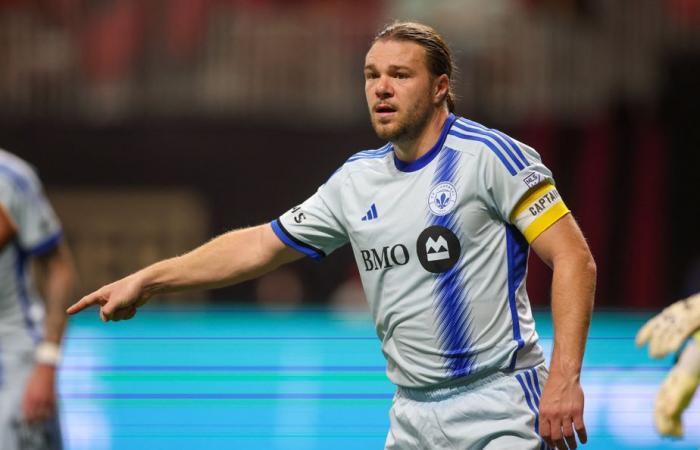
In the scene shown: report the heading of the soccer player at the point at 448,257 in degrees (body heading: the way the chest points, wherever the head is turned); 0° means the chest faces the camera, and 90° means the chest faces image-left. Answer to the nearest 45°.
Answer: approximately 45°

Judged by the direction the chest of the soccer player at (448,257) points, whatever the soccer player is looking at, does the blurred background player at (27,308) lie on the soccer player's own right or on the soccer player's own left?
on the soccer player's own right
